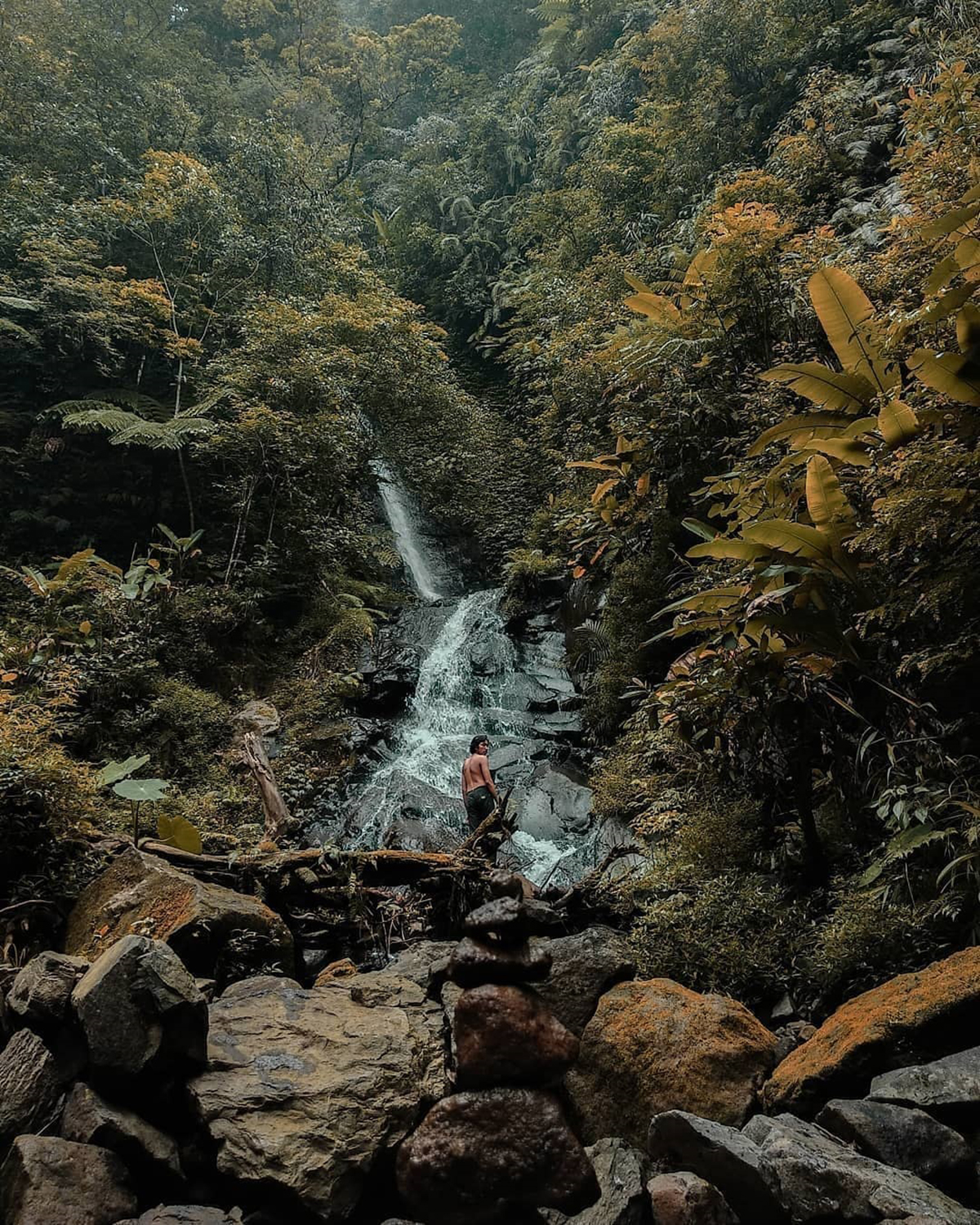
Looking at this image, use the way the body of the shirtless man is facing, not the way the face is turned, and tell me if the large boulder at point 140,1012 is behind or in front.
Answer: behind

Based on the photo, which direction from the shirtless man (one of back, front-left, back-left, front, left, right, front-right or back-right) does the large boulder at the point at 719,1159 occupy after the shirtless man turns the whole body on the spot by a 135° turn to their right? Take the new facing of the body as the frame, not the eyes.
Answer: front

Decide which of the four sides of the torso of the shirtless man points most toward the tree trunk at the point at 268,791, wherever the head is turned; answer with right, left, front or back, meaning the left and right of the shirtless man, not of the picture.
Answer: left

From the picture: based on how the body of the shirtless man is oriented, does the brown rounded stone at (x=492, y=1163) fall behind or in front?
behind

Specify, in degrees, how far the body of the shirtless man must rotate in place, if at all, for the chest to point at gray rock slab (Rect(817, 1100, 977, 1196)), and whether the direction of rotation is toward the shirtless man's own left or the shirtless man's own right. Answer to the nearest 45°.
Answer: approximately 135° to the shirtless man's own right

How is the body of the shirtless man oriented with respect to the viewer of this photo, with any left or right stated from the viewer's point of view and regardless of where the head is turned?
facing away from the viewer and to the right of the viewer

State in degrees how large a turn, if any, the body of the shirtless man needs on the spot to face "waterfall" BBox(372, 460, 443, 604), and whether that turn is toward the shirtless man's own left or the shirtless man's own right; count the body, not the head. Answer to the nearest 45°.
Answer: approximately 45° to the shirtless man's own left

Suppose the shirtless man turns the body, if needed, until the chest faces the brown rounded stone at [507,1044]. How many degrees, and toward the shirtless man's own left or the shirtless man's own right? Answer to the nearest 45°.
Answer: approximately 135° to the shirtless man's own right

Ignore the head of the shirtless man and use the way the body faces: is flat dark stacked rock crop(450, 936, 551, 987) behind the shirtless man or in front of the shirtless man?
behind

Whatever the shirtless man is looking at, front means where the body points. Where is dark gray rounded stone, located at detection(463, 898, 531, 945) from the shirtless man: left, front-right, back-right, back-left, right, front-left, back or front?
back-right
